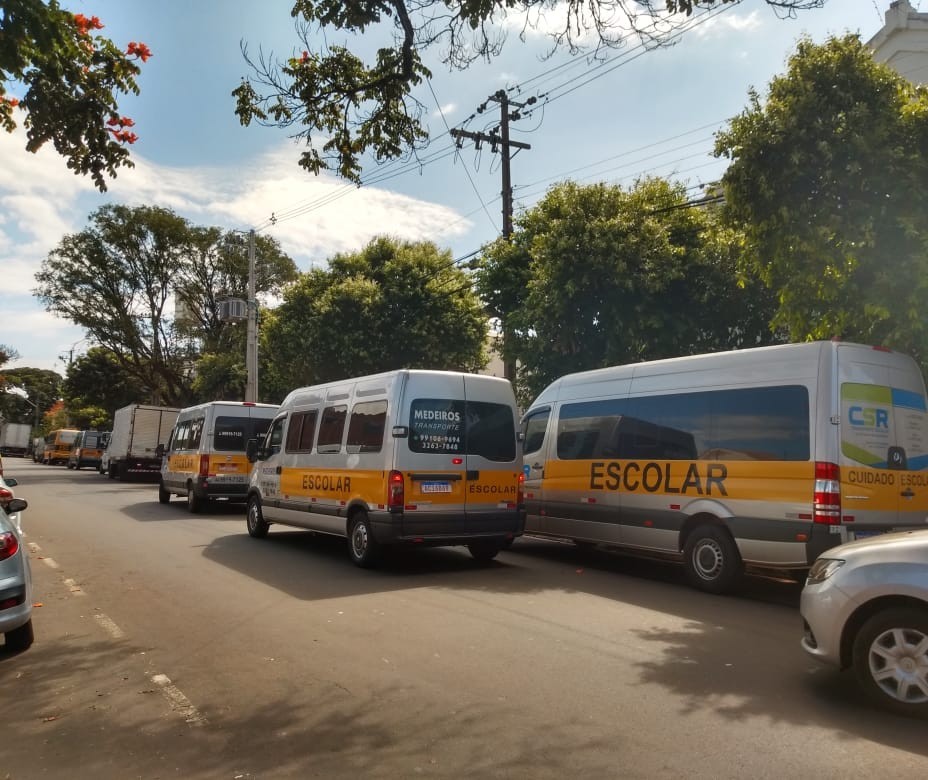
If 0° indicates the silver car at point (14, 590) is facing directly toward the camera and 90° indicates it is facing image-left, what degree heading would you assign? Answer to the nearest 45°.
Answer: approximately 180°

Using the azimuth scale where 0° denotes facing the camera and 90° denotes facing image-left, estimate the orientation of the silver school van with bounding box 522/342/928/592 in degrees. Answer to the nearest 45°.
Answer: approximately 135°

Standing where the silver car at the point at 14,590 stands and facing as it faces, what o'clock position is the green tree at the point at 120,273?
The green tree is roughly at 12 o'clock from the silver car.

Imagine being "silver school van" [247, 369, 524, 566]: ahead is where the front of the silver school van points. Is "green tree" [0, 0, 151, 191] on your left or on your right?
on your left

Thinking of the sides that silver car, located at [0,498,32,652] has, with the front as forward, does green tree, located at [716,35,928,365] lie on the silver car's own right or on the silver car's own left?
on the silver car's own right

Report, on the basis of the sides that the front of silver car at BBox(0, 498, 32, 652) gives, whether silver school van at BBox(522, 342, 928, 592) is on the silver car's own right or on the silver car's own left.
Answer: on the silver car's own right

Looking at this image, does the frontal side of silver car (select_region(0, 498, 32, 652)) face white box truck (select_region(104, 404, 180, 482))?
yes

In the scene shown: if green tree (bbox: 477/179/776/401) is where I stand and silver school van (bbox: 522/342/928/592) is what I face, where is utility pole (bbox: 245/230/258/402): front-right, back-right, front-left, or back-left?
back-right

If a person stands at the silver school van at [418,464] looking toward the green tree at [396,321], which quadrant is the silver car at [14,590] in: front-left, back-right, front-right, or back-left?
back-left

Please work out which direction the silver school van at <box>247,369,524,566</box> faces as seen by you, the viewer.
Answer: facing away from the viewer and to the left of the viewer
